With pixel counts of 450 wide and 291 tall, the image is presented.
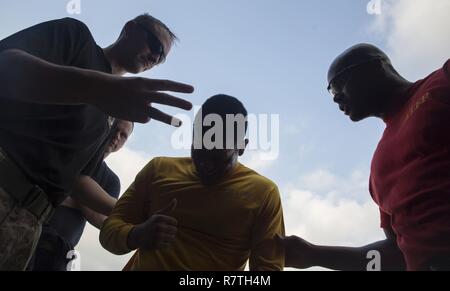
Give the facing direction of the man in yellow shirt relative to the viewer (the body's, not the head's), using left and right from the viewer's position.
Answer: facing the viewer
